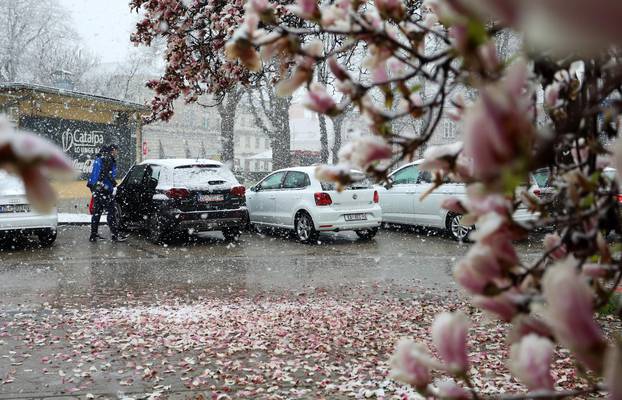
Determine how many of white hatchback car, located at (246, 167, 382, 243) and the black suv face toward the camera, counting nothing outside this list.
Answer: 0

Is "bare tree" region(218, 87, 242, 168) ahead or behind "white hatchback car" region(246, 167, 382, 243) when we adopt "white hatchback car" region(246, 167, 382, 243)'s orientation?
ahead

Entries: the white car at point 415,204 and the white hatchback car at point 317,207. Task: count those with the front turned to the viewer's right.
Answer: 0

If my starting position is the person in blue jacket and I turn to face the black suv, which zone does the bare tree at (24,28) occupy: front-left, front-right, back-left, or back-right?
back-left

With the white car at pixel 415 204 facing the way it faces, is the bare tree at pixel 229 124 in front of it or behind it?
in front

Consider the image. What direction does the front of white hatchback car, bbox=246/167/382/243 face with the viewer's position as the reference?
facing away from the viewer and to the left of the viewer

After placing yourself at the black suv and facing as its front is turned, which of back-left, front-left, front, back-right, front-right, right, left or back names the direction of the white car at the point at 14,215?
front-left

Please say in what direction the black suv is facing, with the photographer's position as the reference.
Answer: facing away from the viewer and to the left of the viewer

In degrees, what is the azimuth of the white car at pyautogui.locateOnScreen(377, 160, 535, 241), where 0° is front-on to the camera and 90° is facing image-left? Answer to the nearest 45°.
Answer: approximately 135°
